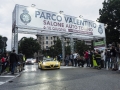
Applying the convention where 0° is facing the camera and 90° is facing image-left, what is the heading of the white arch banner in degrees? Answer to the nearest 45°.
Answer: approximately 315°
